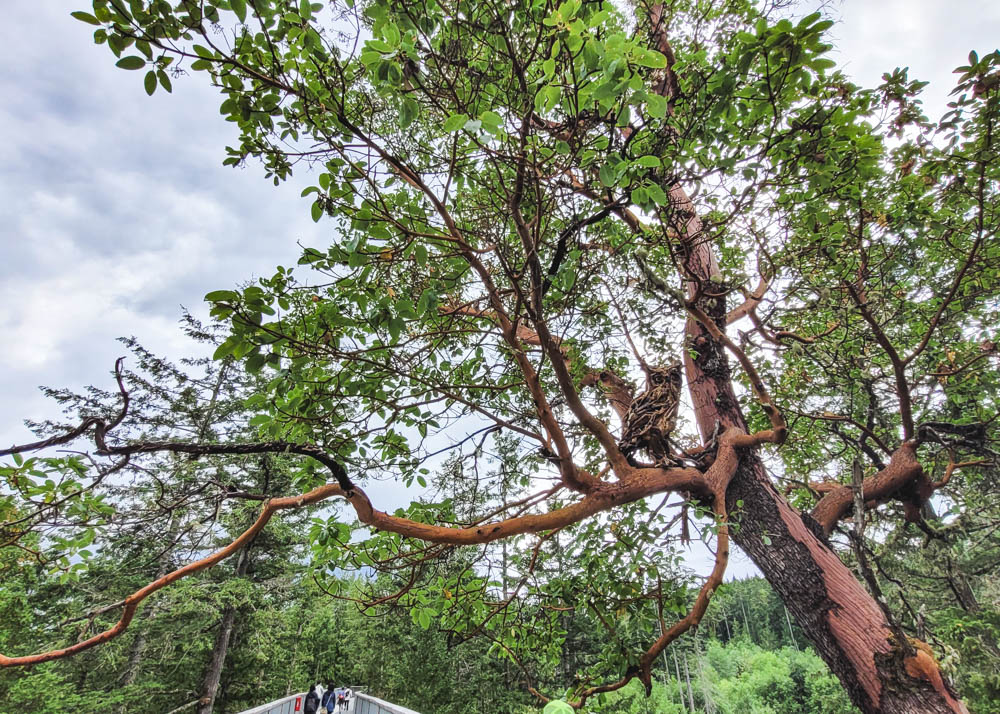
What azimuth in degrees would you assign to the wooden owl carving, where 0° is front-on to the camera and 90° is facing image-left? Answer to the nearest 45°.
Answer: approximately 315°

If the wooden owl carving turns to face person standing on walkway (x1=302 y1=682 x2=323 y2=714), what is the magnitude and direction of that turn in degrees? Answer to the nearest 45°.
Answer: approximately 180°

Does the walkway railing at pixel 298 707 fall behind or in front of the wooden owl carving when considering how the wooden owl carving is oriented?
behind
